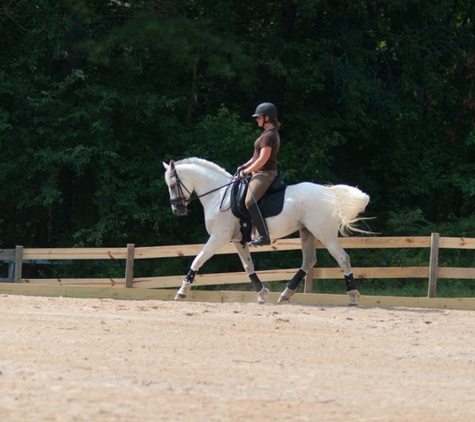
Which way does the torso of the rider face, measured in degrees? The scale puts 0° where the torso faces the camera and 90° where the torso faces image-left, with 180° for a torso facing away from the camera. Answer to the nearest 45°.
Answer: approximately 90°

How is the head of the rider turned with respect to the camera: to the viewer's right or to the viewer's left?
to the viewer's left

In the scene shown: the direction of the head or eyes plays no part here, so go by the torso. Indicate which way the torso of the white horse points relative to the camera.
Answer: to the viewer's left
